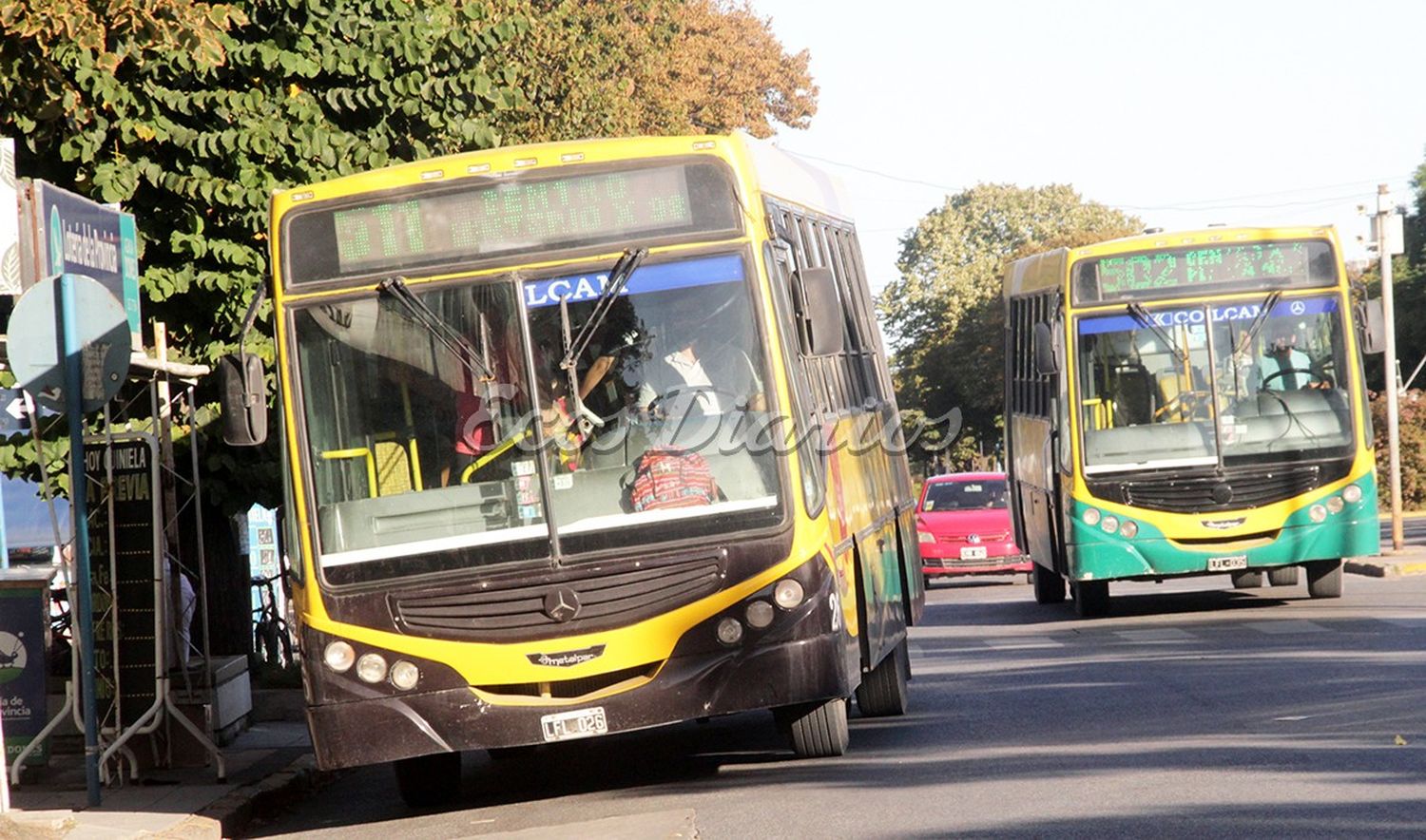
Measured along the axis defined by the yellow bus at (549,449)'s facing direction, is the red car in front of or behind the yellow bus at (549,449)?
behind

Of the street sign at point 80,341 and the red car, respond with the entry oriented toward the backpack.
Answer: the red car

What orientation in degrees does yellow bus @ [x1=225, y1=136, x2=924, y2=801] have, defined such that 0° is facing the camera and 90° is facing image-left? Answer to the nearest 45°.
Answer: approximately 0°

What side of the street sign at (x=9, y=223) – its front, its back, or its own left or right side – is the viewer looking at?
front

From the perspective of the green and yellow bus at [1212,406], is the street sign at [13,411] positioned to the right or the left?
on its right

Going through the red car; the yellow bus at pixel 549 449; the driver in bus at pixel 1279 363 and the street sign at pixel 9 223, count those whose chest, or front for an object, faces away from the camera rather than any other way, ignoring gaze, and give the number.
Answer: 0

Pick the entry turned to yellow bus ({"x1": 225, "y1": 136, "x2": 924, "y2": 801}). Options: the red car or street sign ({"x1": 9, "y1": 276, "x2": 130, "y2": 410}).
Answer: the red car

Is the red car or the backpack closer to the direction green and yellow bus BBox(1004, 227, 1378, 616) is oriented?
the backpack

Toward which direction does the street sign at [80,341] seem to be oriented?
away from the camera

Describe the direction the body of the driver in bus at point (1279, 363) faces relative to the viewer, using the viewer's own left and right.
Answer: facing the viewer

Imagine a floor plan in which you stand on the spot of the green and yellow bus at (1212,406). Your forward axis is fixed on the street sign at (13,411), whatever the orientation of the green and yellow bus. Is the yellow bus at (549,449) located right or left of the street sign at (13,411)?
left

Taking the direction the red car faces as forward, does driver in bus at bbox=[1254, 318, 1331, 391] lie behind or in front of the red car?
in front
